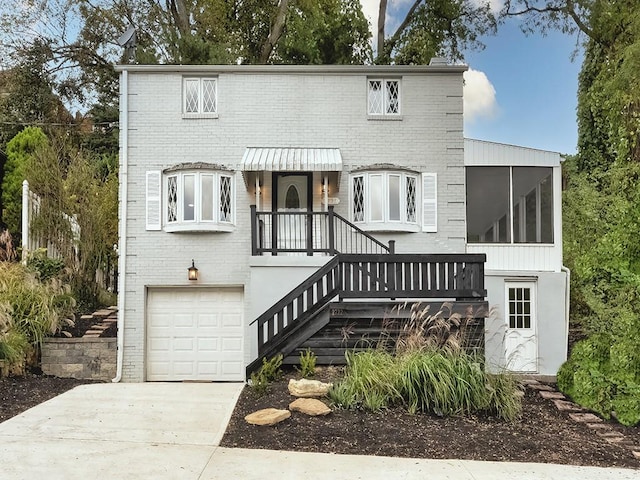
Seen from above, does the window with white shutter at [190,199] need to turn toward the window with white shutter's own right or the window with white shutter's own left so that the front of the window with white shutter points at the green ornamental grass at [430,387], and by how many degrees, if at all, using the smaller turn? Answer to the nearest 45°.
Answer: approximately 45° to the window with white shutter's own left

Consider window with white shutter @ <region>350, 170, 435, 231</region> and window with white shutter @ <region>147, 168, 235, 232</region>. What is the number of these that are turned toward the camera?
2

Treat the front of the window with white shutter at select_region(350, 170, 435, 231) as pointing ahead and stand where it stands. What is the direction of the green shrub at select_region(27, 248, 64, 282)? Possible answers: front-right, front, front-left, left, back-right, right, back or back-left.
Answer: right

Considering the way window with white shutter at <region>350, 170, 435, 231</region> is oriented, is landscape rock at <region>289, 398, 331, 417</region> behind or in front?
in front

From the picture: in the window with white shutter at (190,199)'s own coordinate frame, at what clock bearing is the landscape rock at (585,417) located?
The landscape rock is roughly at 10 o'clock from the window with white shutter.

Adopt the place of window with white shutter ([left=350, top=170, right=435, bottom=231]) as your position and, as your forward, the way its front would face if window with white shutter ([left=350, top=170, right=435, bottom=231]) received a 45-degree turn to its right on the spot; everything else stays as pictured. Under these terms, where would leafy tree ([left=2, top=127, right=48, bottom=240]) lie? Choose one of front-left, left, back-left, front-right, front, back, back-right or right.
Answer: front-right

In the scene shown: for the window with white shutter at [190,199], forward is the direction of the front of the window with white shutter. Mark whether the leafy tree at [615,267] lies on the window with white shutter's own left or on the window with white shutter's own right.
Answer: on the window with white shutter's own left

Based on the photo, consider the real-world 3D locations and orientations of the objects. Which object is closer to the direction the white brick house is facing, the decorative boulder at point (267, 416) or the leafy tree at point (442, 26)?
the decorative boulder

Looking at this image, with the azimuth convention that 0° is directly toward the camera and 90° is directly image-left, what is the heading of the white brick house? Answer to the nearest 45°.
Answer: approximately 0°

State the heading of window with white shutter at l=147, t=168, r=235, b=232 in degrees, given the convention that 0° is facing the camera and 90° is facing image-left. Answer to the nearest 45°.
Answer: approximately 0°

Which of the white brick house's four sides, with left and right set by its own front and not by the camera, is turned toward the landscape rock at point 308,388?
front
